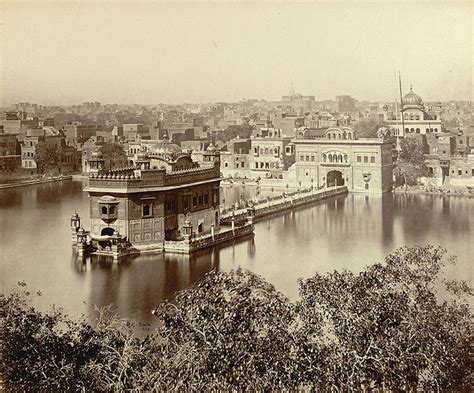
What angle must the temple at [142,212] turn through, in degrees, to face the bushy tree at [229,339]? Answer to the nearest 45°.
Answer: approximately 135° to its right

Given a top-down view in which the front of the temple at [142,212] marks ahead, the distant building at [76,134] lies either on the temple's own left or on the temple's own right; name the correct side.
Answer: on the temple's own left

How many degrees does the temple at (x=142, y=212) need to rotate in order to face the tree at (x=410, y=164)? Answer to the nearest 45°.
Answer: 0° — it already faces it

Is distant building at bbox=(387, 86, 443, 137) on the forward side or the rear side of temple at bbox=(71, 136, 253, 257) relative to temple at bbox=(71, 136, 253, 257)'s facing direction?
on the forward side

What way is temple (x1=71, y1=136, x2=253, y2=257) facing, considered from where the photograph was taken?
facing away from the viewer and to the right of the viewer

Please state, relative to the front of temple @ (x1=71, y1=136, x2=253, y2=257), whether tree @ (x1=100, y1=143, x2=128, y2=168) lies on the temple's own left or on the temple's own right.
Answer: on the temple's own left

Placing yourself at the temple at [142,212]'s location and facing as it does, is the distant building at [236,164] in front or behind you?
in front

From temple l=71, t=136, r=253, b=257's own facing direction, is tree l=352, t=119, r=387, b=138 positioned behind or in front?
in front
